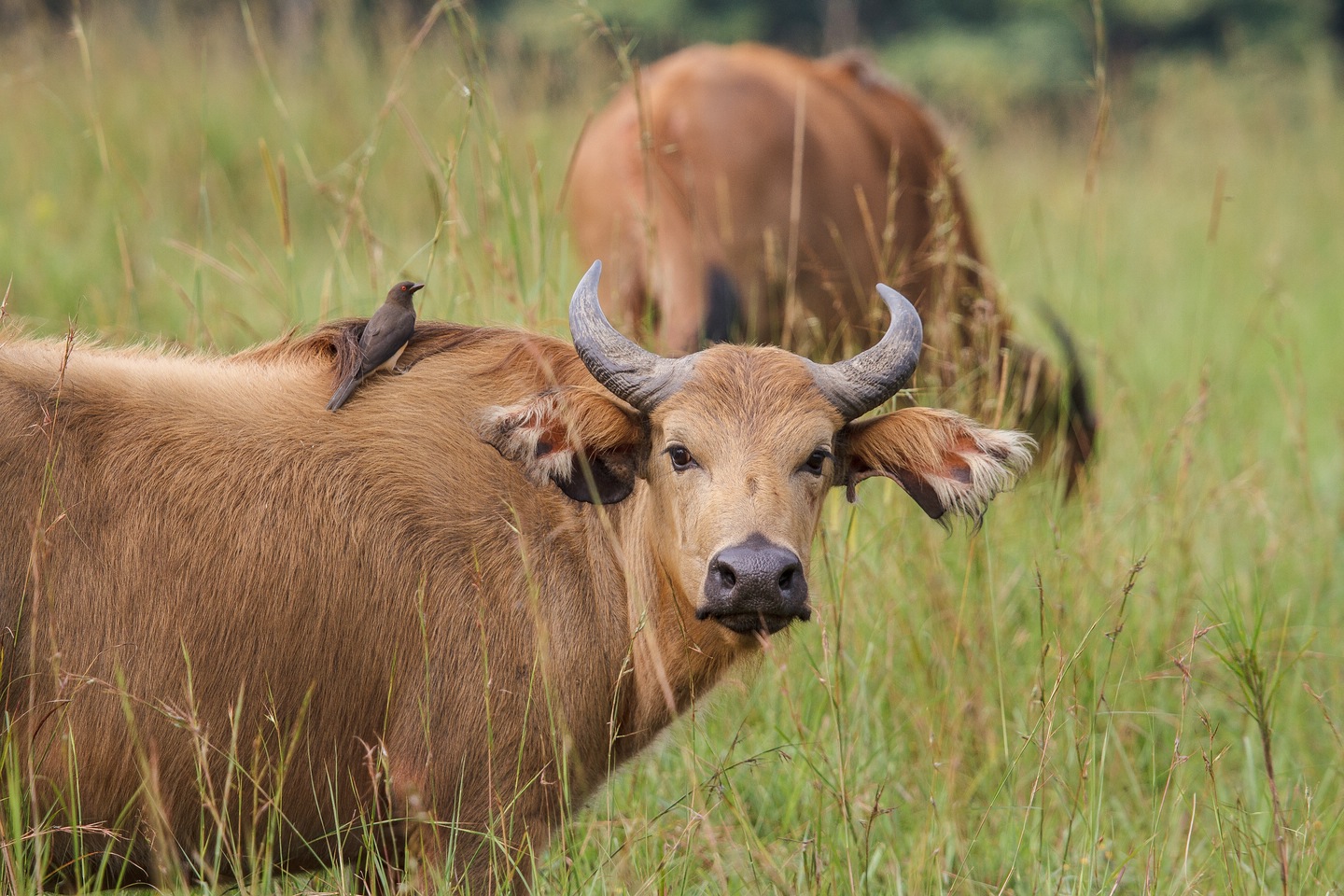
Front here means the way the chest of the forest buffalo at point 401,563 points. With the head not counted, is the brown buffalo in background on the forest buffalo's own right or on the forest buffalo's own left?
on the forest buffalo's own left

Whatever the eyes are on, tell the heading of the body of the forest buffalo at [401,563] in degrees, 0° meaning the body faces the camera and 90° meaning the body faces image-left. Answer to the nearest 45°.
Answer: approximately 270°
